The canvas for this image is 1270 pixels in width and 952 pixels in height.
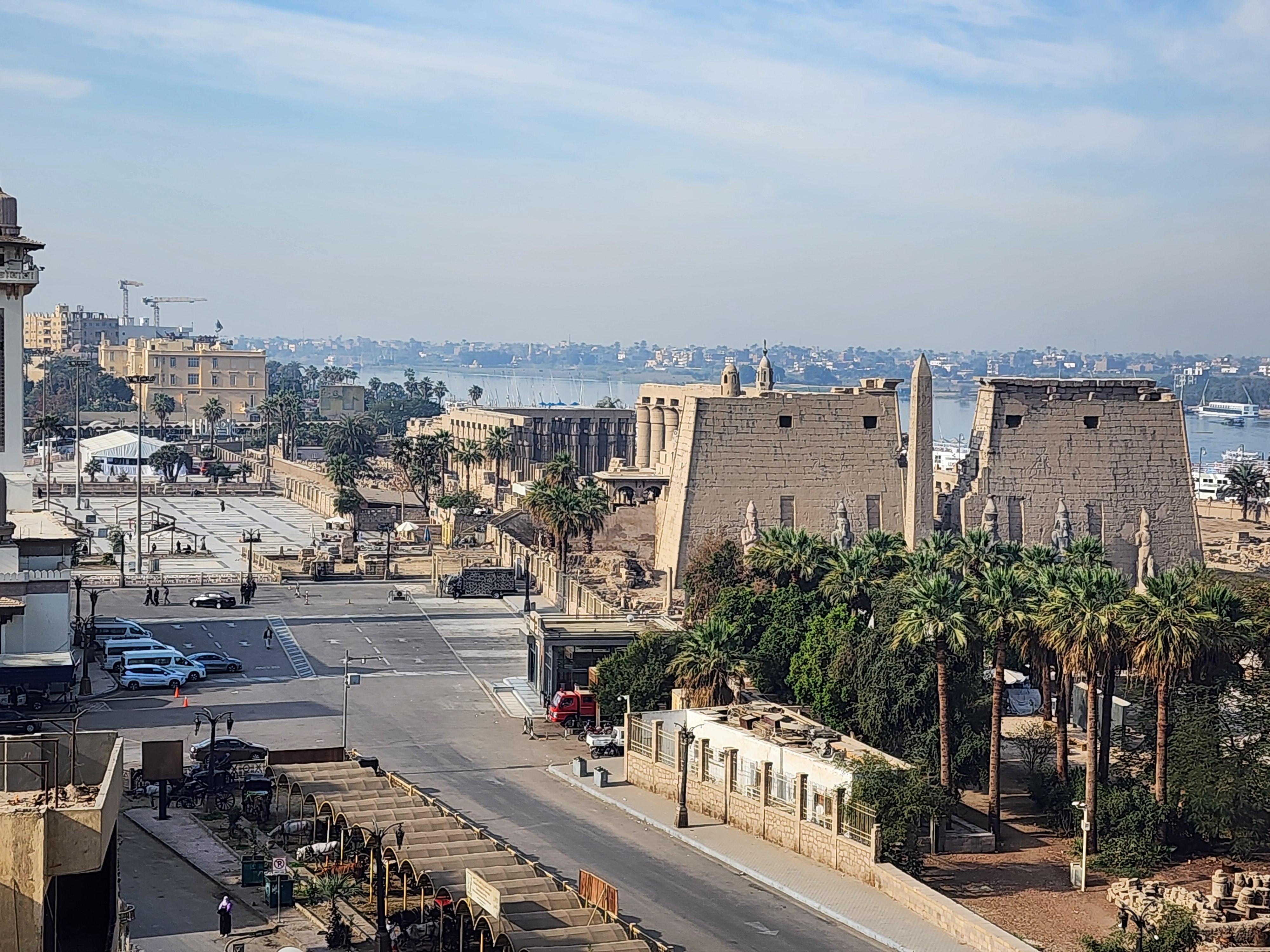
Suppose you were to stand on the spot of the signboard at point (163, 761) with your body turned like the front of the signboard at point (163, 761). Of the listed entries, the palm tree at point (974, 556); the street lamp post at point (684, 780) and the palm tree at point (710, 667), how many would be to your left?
3

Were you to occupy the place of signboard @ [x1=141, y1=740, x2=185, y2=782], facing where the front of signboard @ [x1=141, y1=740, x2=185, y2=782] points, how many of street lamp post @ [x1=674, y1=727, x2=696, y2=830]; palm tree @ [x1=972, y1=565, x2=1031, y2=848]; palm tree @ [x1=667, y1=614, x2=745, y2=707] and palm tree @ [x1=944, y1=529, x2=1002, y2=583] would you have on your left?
4

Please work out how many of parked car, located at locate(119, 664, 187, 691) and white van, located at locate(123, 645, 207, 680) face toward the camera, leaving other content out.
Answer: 0

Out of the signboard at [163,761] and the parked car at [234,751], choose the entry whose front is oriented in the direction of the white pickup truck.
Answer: the parked car

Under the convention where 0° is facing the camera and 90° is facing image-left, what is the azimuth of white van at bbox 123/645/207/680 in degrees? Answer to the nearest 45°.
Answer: approximately 270°

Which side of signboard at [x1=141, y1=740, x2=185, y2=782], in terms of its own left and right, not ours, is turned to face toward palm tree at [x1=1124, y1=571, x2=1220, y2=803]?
left

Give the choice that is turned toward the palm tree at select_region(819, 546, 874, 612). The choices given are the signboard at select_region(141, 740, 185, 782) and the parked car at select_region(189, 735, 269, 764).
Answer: the parked car

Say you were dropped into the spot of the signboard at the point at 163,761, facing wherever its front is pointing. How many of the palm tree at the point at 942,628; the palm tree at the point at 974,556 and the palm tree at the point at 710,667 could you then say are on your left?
3

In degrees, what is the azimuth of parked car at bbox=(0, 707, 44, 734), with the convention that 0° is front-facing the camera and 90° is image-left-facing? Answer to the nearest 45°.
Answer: approximately 270°
